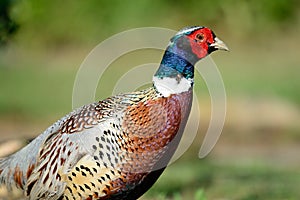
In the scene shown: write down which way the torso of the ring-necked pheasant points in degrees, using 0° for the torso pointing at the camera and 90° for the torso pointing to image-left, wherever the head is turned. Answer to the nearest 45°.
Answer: approximately 270°
